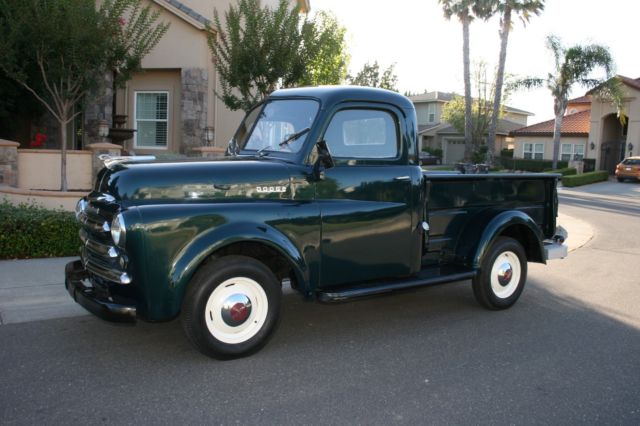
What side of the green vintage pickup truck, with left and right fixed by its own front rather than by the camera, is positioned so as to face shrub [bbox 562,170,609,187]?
back

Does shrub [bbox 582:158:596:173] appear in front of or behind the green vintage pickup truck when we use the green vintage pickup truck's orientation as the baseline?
behind

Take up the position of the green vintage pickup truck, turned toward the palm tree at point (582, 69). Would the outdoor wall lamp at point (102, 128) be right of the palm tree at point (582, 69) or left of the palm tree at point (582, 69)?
left

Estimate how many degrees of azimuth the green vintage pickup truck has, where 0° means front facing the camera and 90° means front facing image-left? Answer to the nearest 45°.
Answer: approximately 45°

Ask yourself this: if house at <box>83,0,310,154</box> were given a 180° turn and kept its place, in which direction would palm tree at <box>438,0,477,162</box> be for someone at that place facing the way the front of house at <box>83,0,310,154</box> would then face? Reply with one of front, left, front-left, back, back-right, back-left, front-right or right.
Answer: front-right

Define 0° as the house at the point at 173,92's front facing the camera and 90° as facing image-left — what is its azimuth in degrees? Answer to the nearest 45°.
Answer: approximately 0°

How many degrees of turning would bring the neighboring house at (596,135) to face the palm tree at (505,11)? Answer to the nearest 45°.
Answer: approximately 45° to its right

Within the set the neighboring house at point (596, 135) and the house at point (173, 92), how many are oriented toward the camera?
2

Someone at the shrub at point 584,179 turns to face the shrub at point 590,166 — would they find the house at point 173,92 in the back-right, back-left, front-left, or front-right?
back-left

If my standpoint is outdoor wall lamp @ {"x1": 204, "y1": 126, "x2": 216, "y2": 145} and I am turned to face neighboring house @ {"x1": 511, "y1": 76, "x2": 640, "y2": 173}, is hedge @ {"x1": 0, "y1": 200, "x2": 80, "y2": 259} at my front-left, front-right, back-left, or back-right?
back-right
